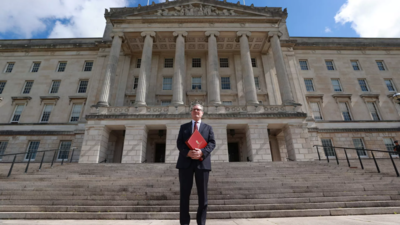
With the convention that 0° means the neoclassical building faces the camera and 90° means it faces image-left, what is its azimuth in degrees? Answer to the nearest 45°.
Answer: approximately 0°

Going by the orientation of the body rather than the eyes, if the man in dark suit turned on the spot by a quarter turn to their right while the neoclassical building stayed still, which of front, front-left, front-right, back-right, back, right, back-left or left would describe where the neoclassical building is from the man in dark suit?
right

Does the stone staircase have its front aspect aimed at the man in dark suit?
yes

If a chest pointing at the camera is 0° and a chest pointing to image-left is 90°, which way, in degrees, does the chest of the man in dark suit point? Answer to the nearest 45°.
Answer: approximately 0°

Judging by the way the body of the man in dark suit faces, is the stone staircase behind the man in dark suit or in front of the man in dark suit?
behind
